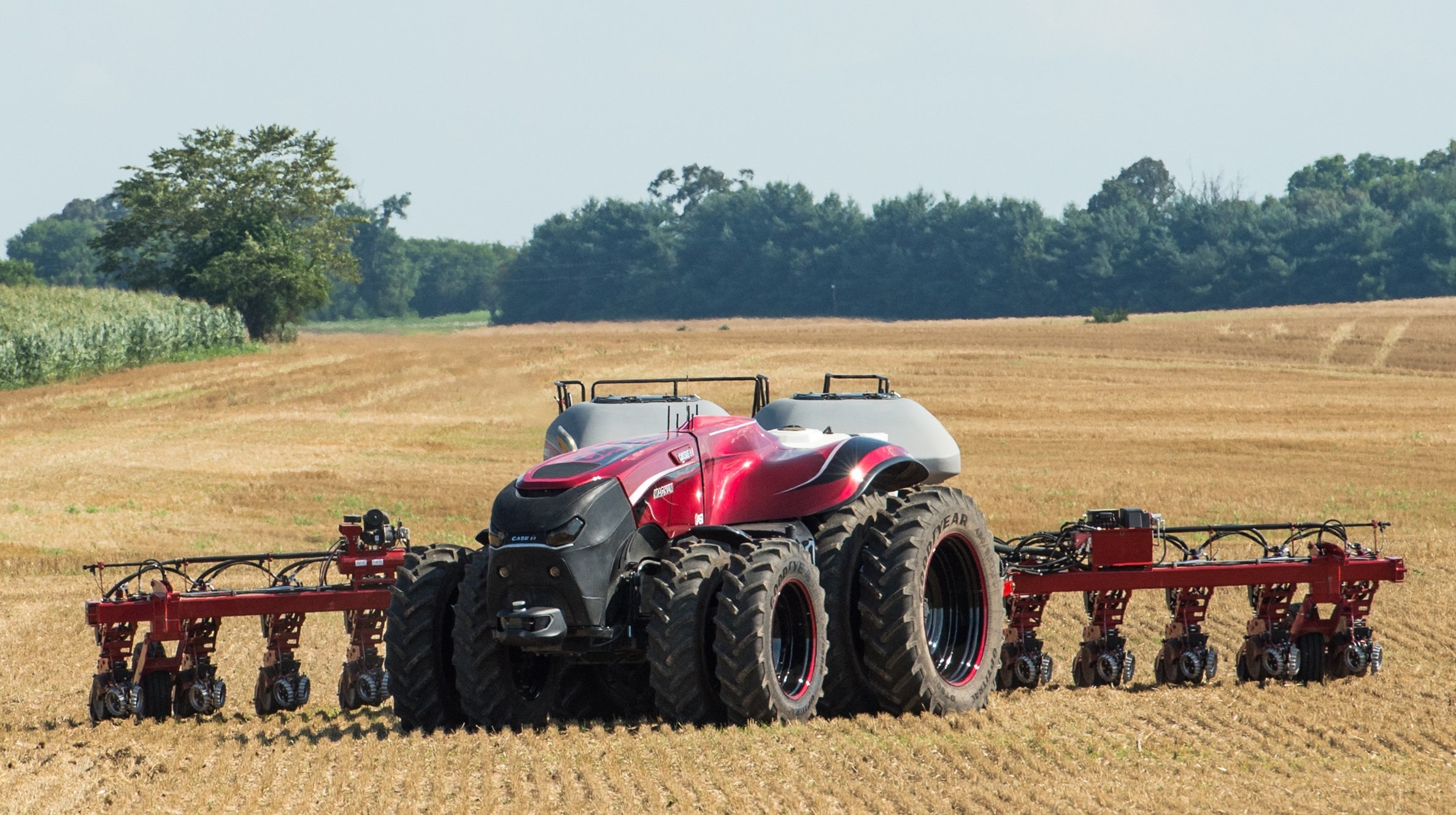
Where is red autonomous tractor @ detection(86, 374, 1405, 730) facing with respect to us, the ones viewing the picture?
facing the viewer and to the left of the viewer
